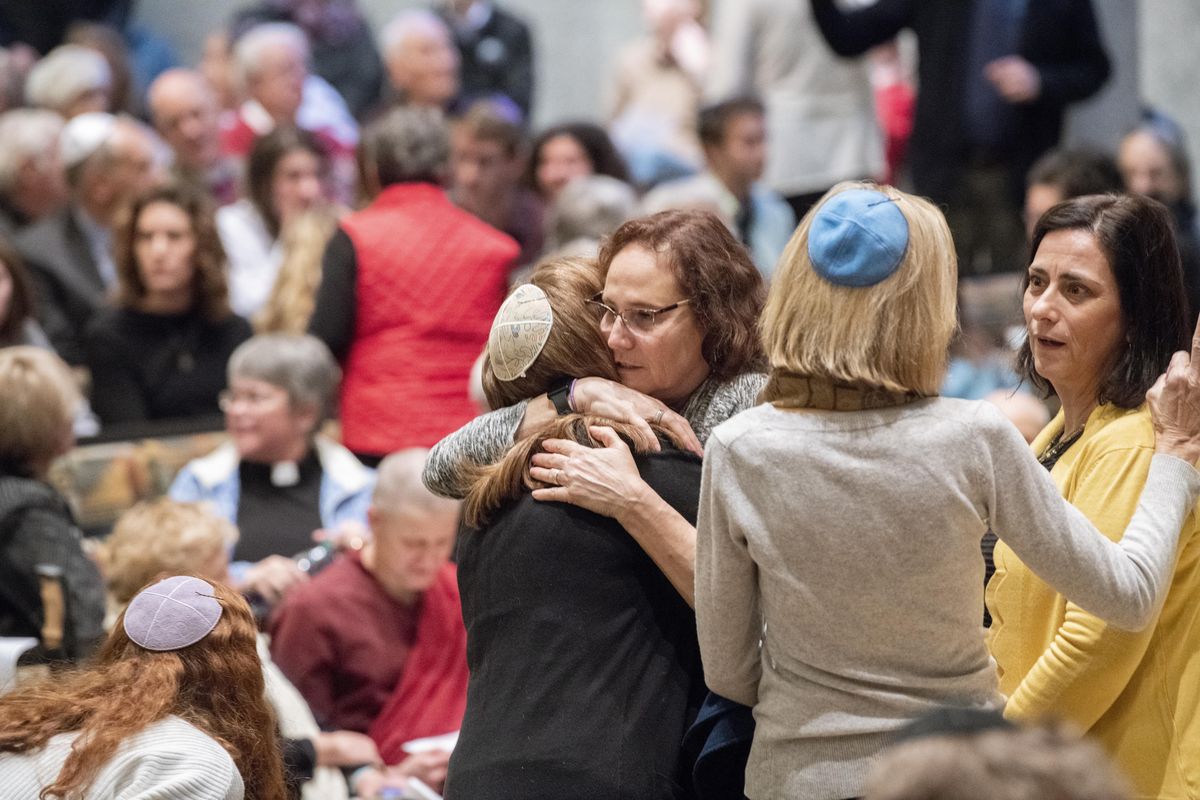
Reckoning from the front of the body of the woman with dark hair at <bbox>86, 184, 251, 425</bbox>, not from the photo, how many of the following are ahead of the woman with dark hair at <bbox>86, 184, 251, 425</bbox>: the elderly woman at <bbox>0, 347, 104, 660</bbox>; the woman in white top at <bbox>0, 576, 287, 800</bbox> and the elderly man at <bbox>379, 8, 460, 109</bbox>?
2

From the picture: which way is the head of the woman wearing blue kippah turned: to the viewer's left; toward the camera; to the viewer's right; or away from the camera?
away from the camera

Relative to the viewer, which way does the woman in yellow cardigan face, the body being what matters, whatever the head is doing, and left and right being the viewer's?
facing the viewer and to the left of the viewer

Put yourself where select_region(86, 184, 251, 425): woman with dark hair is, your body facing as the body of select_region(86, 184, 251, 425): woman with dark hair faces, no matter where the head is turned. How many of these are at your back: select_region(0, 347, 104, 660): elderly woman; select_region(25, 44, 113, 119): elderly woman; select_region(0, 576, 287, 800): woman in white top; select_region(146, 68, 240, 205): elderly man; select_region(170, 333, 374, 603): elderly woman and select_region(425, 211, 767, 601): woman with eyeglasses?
2

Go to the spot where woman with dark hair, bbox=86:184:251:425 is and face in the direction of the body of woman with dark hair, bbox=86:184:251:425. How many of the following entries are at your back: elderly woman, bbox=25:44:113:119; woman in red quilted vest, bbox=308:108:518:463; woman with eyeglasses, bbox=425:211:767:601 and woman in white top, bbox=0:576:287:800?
1

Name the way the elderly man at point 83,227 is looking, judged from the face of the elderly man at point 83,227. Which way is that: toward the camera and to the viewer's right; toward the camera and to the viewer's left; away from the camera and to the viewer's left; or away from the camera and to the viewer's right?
toward the camera and to the viewer's right

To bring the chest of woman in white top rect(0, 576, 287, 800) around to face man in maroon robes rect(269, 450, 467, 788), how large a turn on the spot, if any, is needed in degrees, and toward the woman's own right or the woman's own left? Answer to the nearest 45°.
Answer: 0° — they already face them

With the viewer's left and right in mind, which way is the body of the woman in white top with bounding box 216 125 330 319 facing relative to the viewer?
facing the viewer and to the right of the viewer

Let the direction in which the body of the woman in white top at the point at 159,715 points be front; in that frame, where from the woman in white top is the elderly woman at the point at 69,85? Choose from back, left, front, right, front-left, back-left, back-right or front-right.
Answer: front-left

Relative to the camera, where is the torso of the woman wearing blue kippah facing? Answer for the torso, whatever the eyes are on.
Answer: away from the camera

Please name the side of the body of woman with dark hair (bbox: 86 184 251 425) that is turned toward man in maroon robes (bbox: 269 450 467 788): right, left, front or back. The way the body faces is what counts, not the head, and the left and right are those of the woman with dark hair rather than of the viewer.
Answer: front

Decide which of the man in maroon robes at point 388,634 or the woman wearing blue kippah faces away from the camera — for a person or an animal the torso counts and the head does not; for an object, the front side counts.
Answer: the woman wearing blue kippah

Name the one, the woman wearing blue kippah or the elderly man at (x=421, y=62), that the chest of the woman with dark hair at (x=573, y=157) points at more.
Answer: the woman wearing blue kippah
